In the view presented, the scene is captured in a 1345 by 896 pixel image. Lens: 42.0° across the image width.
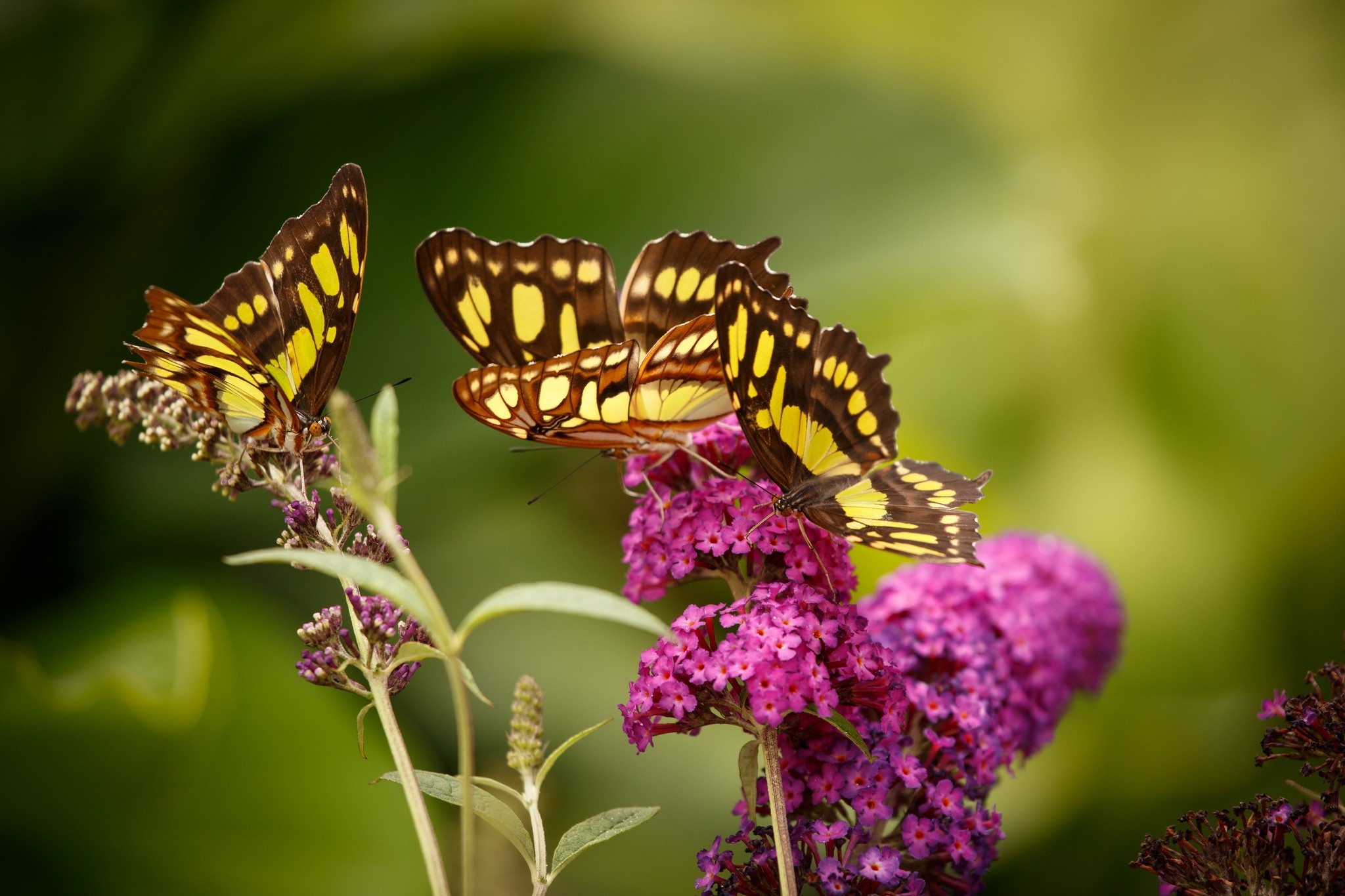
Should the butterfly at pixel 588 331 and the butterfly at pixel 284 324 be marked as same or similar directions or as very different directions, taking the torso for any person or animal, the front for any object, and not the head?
very different directions

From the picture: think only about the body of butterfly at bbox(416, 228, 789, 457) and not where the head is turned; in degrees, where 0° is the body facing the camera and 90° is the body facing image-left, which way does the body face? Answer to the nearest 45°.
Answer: approximately 90°

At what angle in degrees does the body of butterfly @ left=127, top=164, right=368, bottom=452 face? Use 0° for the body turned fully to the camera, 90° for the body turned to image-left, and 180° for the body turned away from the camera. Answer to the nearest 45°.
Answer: approximately 270°

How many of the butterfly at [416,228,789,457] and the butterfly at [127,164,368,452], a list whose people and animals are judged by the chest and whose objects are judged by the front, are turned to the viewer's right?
1
